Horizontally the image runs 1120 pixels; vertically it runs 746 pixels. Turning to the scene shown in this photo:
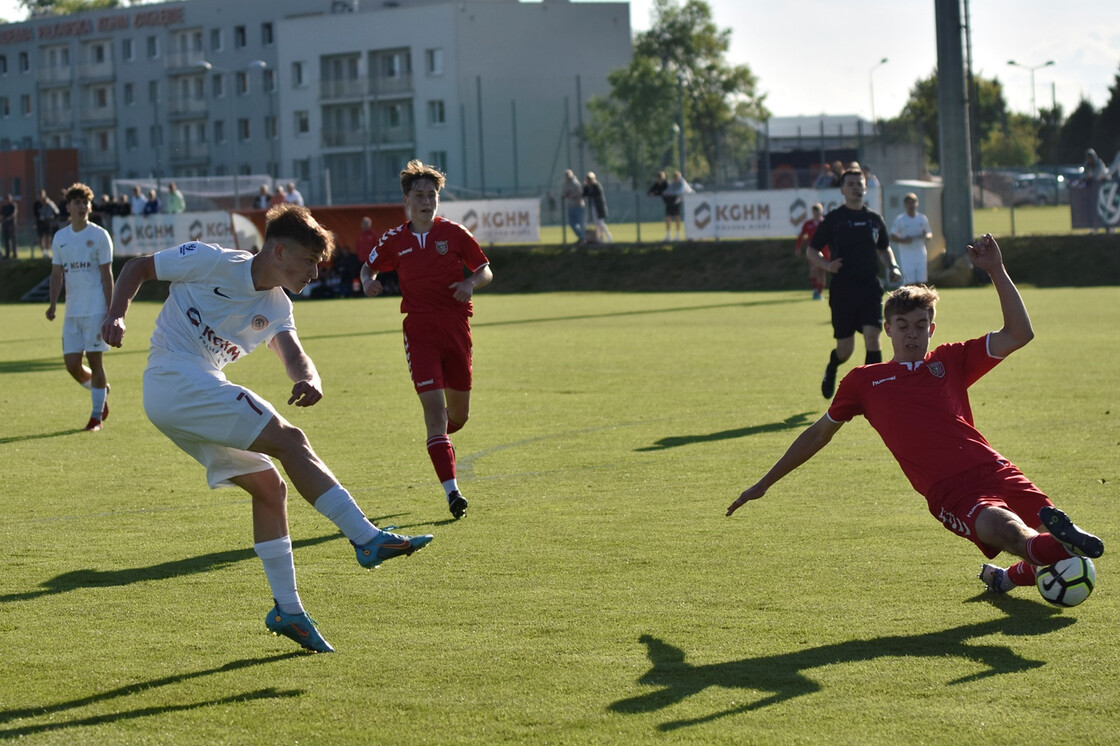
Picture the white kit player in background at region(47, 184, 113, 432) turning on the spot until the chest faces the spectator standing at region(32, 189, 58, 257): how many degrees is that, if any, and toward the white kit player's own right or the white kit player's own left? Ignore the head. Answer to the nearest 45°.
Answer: approximately 180°

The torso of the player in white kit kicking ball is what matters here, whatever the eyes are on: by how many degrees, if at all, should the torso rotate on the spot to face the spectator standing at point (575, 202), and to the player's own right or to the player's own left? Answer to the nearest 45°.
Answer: approximately 135° to the player's own left

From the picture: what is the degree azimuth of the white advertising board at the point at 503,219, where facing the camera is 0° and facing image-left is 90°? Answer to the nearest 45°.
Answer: approximately 0°

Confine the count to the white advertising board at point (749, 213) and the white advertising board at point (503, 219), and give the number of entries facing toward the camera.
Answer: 2

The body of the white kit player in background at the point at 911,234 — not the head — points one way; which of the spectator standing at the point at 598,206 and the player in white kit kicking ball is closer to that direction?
the player in white kit kicking ball

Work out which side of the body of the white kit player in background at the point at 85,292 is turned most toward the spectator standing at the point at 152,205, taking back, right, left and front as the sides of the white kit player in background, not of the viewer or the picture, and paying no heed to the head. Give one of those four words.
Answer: back

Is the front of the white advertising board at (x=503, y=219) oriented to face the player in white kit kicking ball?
yes
